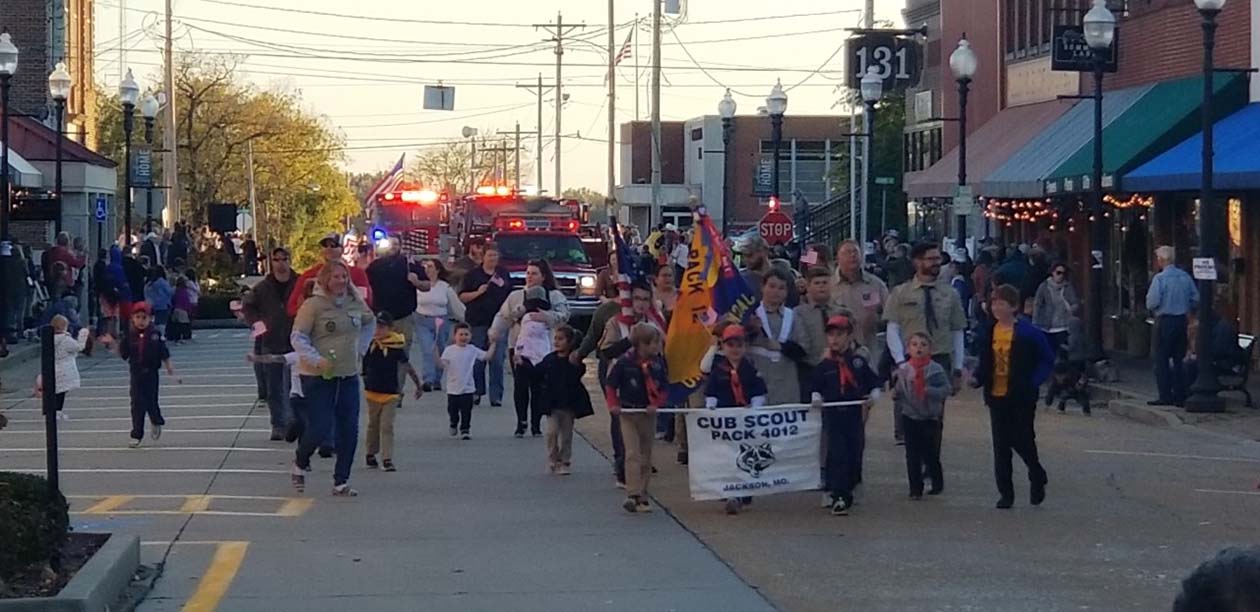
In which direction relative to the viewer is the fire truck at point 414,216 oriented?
toward the camera

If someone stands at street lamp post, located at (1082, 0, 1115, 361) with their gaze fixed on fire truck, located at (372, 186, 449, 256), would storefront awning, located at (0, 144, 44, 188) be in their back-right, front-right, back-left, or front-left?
front-left

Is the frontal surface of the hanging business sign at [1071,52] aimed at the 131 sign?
no

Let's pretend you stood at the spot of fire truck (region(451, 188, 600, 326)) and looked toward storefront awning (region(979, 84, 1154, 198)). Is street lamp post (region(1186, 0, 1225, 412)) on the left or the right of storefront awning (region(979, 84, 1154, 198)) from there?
right

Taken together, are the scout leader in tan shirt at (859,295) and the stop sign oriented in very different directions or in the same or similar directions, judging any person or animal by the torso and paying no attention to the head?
same or similar directions

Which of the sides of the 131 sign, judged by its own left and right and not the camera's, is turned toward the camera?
front

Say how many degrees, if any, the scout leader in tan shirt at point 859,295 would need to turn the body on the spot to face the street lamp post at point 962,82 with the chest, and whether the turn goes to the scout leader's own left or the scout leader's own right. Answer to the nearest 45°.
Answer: approximately 180°

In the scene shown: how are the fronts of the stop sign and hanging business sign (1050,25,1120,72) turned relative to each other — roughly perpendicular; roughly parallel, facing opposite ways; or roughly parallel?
roughly parallel

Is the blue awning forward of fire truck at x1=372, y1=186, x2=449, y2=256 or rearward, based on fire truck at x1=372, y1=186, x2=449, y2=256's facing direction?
forward

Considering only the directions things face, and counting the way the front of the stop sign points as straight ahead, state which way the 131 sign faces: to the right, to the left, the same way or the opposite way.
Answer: the same way

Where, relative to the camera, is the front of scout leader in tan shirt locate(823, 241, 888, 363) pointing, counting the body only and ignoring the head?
toward the camera

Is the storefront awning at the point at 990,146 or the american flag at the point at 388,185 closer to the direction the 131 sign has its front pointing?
the storefront awning

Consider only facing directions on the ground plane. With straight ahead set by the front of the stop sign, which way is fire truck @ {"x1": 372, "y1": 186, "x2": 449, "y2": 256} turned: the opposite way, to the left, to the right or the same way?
the same way

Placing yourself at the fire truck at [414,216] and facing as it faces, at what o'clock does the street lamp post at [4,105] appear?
The street lamp post is roughly at 1 o'clock from the fire truck.

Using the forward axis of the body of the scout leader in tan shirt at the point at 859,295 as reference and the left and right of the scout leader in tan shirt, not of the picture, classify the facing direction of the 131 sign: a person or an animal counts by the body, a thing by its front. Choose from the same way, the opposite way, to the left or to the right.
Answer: the same way
